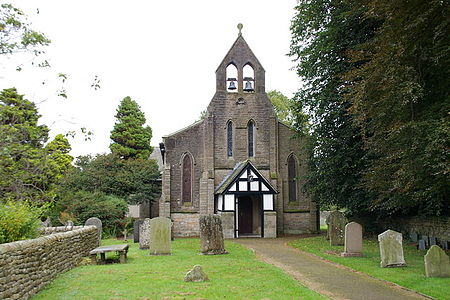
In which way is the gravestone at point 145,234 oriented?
toward the camera

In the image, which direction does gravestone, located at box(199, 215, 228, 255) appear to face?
toward the camera

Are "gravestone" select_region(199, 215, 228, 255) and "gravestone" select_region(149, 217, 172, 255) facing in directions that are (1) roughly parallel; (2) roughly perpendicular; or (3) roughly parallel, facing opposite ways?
roughly parallel

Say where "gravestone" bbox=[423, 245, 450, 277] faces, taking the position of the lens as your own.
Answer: facing the viewer

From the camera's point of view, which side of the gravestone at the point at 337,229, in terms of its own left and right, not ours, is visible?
front

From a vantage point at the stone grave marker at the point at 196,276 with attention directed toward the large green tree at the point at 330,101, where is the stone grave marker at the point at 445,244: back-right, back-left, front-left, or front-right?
front-right

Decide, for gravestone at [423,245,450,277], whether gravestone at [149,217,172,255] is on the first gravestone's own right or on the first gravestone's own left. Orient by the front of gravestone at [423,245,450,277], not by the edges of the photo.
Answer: on the first gravestone's own right

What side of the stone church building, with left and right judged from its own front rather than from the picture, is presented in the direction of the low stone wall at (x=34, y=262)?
front

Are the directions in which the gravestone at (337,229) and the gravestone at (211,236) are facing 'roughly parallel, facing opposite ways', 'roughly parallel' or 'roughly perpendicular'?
roughly parallel

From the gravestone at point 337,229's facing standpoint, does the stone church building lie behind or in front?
behind

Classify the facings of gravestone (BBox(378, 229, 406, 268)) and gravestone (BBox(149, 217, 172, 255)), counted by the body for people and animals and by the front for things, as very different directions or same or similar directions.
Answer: same or similar directions

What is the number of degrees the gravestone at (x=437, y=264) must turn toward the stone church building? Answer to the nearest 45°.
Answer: approximately 135° to its right
